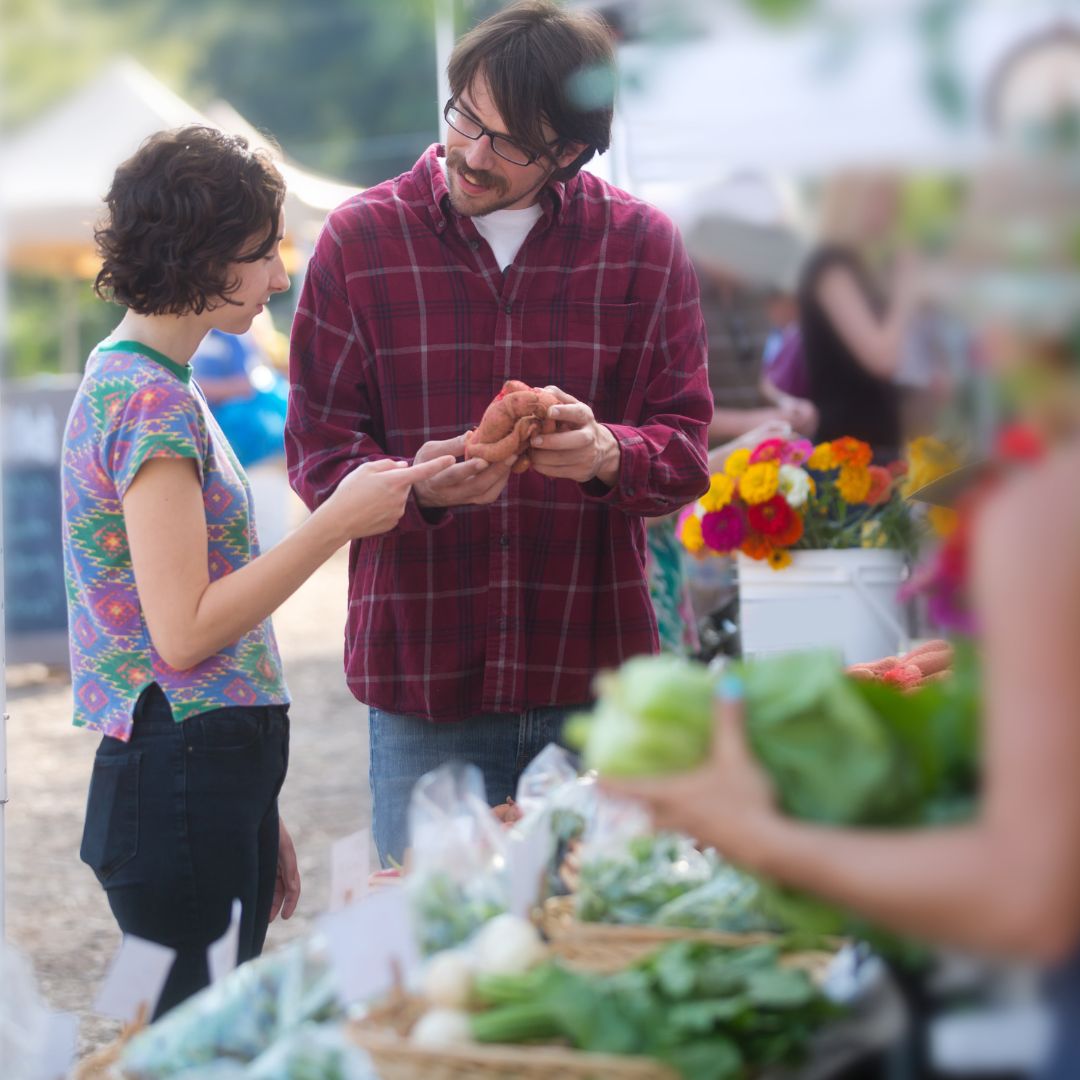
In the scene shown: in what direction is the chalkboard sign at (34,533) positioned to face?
toward the camera

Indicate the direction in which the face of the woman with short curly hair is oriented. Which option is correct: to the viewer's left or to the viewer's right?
to the viewer's right

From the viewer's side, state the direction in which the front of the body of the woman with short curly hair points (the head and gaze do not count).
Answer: to the viewer's right

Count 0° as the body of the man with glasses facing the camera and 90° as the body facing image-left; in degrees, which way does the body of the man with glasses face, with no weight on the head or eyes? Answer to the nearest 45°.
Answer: approximately 0°

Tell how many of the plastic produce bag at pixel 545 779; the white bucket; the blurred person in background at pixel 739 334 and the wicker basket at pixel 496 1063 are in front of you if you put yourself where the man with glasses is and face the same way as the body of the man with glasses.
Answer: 2

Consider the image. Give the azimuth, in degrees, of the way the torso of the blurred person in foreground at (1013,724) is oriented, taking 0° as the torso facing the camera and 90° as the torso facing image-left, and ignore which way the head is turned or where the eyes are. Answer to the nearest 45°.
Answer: approximately 90°

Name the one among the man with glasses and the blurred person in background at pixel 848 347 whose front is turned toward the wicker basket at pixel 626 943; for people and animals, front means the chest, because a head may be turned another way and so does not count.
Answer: the man with glasses

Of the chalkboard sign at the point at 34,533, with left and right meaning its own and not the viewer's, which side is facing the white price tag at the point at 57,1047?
front
